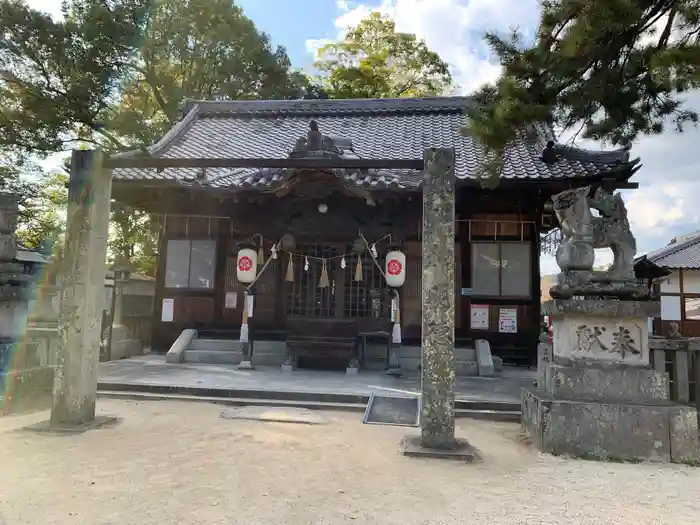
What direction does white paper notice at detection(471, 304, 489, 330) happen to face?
toward the camera

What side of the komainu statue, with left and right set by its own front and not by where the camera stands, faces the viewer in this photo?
left

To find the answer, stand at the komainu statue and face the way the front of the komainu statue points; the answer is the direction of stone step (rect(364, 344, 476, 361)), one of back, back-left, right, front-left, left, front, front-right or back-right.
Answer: front-right

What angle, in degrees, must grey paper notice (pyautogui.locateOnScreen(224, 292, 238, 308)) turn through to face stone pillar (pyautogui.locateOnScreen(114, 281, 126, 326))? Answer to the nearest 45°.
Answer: approximately 135° to its right

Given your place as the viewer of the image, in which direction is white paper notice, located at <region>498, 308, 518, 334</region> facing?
facing the viewer

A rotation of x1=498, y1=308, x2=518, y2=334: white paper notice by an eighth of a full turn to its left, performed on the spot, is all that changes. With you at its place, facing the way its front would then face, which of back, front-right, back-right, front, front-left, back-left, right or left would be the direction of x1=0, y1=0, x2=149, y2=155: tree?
back-right

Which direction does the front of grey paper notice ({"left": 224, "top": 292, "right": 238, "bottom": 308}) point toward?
toward the camera

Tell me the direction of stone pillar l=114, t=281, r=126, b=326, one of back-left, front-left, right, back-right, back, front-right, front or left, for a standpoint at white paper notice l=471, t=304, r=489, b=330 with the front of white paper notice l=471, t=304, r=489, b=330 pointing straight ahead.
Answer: right

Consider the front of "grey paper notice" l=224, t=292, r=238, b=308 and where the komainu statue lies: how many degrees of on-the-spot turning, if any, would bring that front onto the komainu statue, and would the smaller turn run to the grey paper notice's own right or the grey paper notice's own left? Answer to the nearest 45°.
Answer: approximately 45° to the grey paper notice's own left

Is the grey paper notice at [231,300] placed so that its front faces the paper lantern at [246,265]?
yes

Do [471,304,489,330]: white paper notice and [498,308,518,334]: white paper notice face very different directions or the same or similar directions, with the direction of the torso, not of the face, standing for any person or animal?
same or similar directions

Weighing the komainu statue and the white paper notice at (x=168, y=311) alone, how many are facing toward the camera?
1

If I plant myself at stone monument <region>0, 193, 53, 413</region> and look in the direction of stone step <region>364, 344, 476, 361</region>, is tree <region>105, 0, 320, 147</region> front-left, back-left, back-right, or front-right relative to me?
front-left

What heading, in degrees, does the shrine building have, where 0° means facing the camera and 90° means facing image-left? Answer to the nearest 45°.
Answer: approximately 0°

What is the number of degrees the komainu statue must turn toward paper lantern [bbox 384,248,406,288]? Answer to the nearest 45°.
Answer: approximately 45° to its right

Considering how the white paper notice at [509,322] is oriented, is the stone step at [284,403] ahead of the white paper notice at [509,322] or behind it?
ahead

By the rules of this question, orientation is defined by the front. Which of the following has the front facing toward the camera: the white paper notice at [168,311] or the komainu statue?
the white paper notice

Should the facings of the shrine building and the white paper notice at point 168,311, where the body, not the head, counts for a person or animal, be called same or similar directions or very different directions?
same or similar directions

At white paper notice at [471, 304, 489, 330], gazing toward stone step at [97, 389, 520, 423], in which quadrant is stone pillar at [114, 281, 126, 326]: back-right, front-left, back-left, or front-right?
front-right

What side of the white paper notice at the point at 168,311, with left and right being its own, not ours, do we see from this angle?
front
